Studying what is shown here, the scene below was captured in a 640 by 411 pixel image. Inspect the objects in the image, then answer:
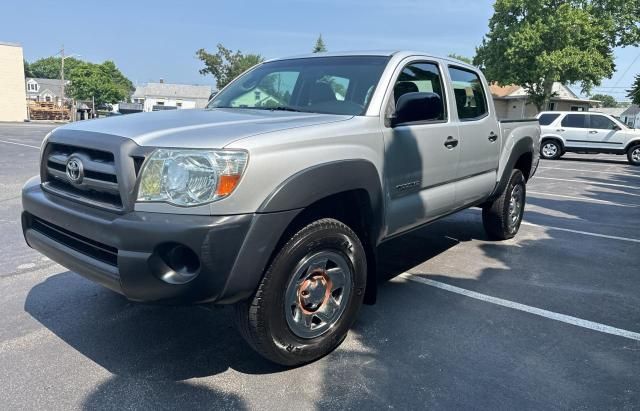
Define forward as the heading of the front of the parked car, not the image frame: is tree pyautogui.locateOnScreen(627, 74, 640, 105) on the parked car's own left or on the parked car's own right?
on the parked car's own left

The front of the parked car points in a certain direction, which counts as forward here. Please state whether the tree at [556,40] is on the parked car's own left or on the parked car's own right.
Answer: on the parked car's own left

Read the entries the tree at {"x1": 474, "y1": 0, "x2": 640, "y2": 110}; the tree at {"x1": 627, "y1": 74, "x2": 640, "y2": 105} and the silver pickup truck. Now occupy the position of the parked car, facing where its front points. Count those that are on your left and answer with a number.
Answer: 2

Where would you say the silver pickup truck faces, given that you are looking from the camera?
facing the viewer and to the left of the viewer

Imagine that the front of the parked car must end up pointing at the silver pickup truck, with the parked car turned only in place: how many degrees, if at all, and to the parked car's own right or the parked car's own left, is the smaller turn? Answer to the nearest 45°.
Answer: approximately 90° to the parked car's own right

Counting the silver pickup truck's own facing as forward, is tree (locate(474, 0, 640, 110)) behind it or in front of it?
behind

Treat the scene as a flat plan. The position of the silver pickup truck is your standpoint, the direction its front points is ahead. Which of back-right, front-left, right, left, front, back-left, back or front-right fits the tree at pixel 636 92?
back

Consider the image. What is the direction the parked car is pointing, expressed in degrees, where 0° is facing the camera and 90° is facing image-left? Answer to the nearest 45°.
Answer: approximately 270°

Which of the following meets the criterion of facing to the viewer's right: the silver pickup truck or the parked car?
the parked car

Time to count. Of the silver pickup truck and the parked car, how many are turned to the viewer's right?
1
